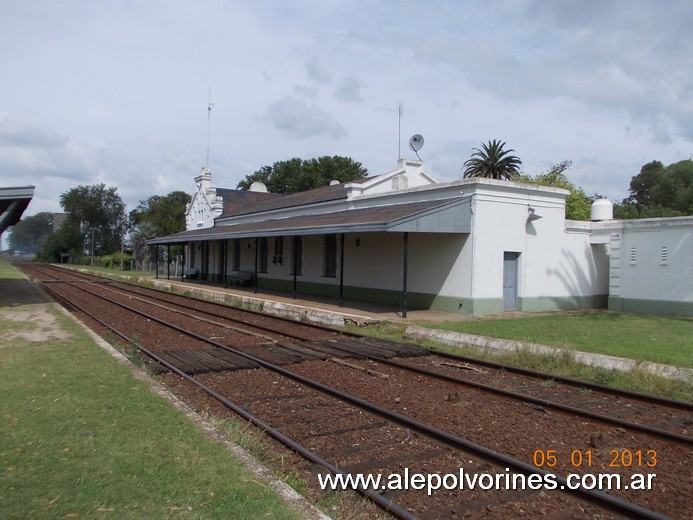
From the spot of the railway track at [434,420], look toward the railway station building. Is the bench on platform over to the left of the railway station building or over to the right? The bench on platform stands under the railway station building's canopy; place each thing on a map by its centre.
left

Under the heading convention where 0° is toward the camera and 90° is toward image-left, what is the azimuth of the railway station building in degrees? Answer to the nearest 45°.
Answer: approximately 45°

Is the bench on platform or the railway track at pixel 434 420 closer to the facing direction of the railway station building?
the railway track

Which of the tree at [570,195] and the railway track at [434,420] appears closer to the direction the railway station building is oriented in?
the railway track

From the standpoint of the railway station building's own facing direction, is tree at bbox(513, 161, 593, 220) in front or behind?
behind

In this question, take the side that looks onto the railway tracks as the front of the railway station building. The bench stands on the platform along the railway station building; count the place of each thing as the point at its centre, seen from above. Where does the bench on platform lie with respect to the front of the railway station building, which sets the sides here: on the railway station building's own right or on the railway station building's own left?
on the railway station building's own right
